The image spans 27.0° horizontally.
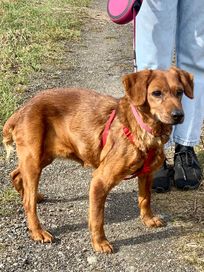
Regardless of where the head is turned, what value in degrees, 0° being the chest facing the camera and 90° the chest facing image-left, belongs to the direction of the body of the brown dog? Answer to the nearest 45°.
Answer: approximately 315°
